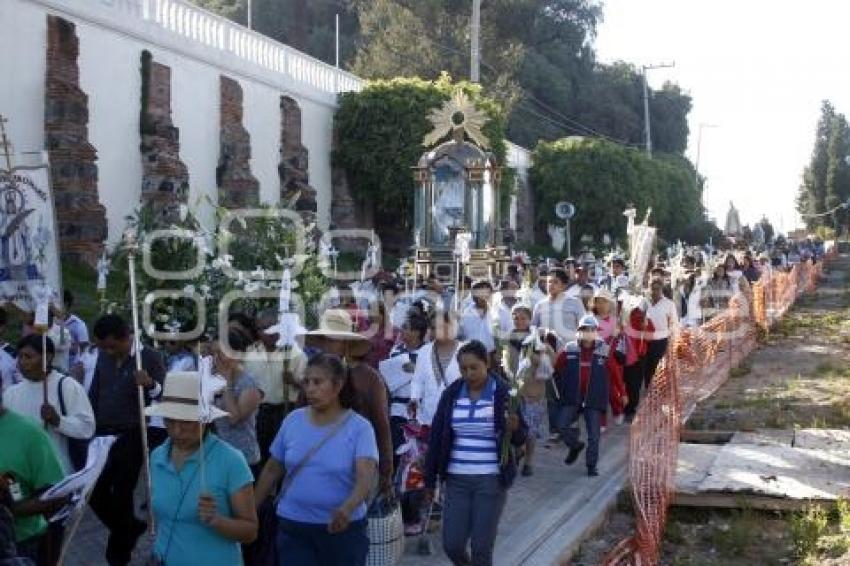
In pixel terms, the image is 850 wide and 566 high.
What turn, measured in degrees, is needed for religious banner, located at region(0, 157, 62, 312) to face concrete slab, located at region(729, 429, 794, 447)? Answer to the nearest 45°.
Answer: approximately 90° to its left

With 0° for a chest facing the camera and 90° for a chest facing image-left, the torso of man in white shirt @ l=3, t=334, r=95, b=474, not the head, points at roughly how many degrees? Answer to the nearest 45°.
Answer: approximately 45°

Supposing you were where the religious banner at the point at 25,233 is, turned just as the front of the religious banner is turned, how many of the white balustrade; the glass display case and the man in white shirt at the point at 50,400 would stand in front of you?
1

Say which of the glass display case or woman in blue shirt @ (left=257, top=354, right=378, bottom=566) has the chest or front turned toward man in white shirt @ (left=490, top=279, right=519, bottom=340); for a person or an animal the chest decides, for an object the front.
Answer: the glass display case

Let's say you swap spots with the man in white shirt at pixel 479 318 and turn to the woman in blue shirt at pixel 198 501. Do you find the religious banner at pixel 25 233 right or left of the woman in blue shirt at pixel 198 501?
right

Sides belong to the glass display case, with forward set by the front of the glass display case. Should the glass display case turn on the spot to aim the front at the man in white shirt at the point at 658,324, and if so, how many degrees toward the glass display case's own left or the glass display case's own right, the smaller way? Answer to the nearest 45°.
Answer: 0° — it already faces them

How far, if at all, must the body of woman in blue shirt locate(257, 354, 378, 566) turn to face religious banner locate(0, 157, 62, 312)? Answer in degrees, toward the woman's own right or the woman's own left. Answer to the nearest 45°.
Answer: approximately 90° to the woman's own right

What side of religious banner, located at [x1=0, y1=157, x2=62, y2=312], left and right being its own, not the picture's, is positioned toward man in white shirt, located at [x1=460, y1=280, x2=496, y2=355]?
left

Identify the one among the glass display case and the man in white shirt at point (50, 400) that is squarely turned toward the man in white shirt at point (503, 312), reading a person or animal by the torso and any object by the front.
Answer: the glass display case

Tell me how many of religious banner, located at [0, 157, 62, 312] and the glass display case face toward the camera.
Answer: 2
